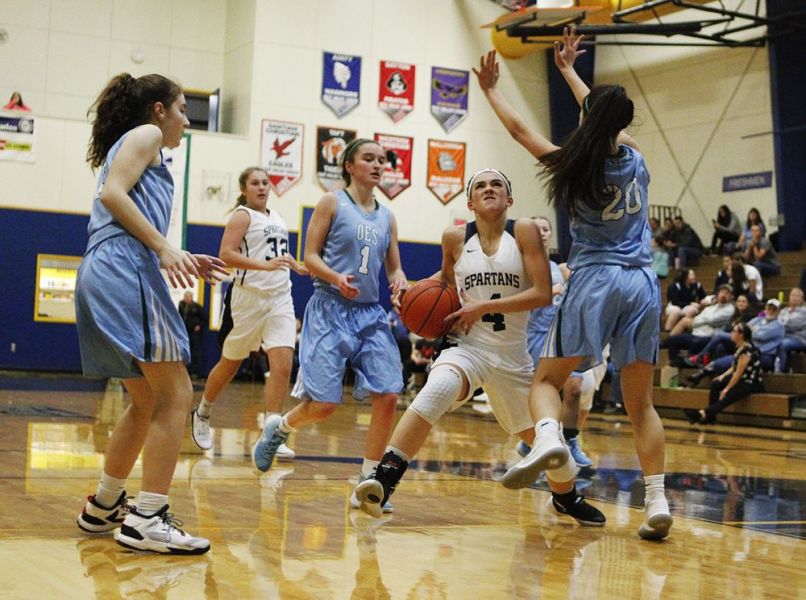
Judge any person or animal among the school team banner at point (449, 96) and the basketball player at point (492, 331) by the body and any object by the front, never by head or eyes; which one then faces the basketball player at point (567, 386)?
the school team banner

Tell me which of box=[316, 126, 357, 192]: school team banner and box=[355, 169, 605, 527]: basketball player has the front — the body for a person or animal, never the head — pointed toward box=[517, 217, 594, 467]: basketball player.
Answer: the school team banner

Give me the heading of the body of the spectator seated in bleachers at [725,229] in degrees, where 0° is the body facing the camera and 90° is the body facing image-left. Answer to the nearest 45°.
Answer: approximately 45°

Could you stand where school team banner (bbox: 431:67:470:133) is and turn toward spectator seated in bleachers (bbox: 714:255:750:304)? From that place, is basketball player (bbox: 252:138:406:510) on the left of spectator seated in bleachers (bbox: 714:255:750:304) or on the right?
right

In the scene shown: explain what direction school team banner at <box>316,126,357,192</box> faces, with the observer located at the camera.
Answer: facing the viewer

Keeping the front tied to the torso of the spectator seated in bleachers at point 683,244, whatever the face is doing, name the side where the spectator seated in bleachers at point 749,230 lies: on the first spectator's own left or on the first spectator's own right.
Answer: on the first spectator's own left

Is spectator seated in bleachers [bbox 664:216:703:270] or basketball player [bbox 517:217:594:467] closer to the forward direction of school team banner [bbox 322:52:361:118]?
the basketball player

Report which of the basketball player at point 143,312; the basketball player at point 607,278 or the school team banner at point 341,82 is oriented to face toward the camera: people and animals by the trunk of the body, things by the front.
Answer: the school team banner

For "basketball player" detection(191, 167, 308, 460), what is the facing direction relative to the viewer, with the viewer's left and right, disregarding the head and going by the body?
facing the viewer and to the right of the viewer

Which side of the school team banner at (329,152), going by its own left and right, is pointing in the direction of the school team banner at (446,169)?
left

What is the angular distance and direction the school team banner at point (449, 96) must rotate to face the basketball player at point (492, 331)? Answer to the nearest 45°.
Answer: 0° — it already faces them

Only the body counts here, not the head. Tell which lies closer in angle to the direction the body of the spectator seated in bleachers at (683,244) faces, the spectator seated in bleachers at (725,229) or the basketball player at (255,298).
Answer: the basketball player

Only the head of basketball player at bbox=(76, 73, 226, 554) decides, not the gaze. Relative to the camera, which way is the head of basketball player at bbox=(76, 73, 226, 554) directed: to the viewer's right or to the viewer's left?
to the viewer's right

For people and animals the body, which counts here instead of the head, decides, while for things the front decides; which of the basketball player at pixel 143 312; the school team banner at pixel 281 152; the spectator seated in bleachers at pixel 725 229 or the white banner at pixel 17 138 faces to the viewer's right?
the basketball player

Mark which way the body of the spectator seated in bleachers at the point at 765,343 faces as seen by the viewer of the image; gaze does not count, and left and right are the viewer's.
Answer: facing the viewer and to the left of the viewer

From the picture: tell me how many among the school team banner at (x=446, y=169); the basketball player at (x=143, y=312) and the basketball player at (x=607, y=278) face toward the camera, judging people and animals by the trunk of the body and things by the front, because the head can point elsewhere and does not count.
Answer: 1
